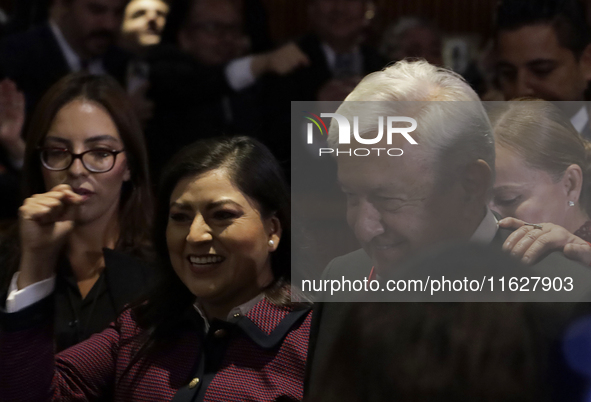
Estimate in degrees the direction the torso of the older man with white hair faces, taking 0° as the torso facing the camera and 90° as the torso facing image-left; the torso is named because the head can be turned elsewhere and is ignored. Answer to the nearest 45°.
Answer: approximately 45°

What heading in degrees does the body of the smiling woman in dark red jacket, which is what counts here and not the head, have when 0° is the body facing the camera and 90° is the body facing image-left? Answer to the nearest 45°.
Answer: approximately 45°

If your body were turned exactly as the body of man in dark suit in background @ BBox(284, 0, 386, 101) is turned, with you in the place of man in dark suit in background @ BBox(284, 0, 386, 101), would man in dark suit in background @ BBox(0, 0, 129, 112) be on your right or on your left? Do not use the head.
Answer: on your right

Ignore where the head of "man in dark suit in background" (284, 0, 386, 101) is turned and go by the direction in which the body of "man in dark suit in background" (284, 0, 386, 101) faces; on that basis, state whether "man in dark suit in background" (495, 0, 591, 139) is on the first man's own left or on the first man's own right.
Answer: on the first man's own left

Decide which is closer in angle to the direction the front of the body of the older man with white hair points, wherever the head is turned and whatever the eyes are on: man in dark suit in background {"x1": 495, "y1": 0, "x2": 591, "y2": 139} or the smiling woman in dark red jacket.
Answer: the smiling woman in dark red jacket

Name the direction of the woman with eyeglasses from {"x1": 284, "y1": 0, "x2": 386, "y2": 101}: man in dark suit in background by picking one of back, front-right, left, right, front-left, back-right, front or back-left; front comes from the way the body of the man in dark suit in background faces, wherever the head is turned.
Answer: front-right
